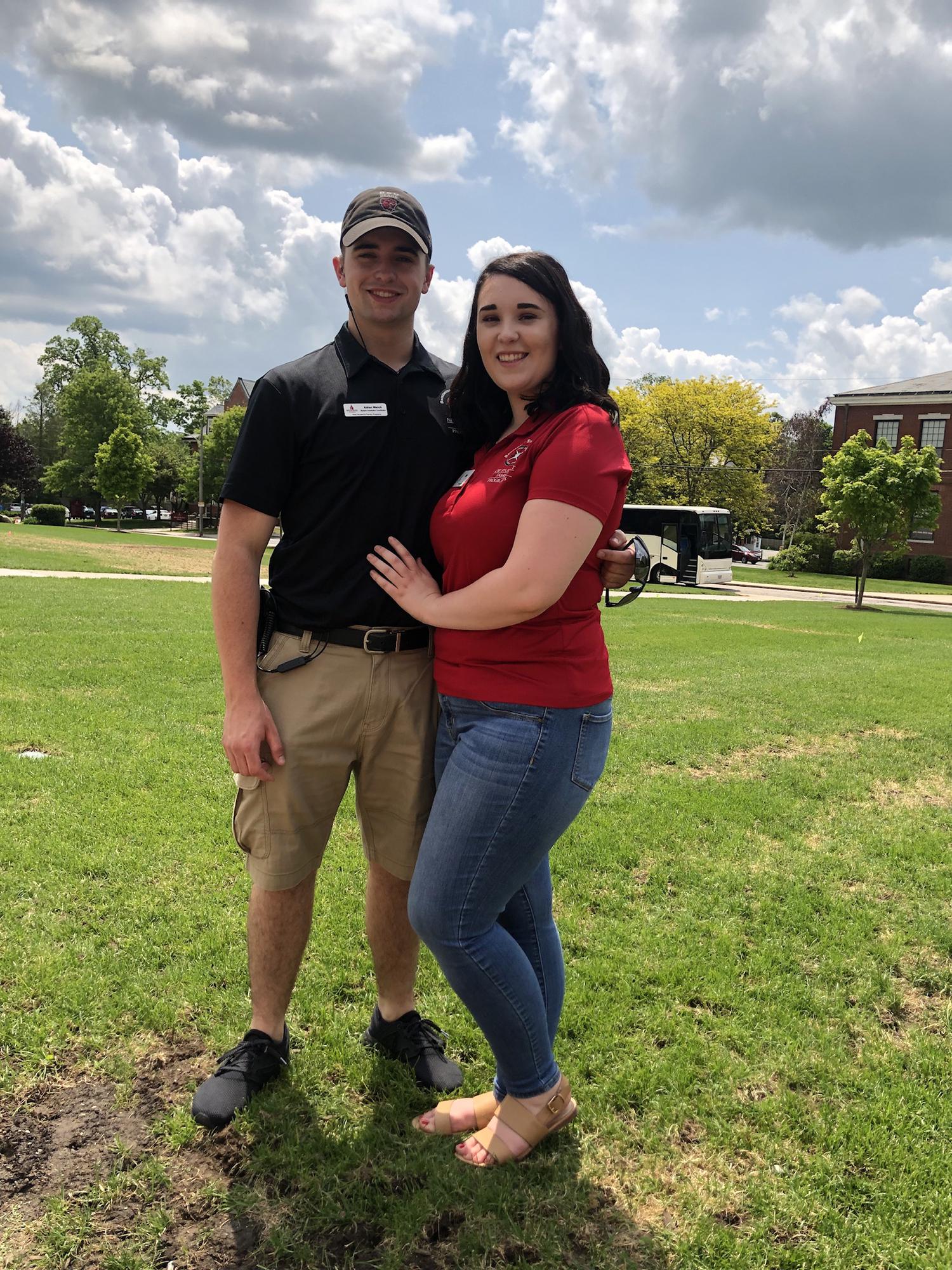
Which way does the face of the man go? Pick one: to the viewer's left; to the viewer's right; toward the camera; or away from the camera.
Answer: toward the camera

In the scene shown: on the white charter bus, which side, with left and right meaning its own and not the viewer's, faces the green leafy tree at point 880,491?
front

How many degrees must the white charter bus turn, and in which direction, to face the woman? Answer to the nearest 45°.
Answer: approximately 45° to its right

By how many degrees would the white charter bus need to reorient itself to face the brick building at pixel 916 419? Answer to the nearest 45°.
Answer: approximately 90° to its left

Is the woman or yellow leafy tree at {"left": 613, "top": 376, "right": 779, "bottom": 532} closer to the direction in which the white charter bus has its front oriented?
the woman

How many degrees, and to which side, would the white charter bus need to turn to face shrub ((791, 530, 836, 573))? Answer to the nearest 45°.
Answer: approximately 90° to its left

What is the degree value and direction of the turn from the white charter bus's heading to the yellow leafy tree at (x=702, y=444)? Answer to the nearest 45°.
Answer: approximately 135° to its left

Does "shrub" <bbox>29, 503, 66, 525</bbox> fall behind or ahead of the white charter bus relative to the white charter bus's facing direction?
behind

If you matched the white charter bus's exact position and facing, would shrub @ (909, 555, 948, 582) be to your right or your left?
on your left

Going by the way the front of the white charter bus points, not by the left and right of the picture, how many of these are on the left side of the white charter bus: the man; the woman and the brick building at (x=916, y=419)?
1

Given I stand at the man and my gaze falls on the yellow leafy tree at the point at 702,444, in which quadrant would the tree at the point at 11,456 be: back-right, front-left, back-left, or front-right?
front-left

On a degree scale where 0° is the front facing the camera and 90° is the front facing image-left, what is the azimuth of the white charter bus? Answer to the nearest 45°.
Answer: approximately 315°

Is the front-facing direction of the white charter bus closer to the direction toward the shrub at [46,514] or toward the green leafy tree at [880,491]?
the green leafy tree
